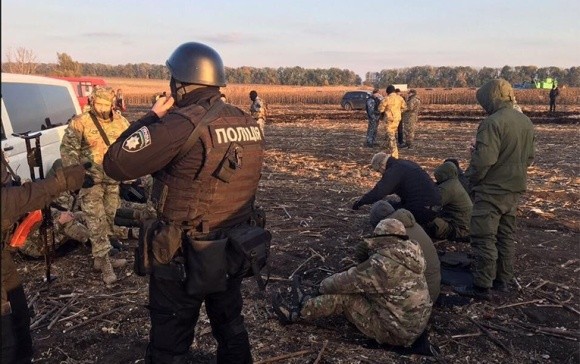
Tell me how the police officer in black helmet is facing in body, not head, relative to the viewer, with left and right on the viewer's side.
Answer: facing away from the viewer and to the left of the viewer

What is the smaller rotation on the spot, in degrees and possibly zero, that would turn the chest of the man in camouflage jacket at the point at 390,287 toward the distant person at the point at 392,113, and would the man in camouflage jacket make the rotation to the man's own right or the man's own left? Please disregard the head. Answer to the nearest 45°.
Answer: approximately 45° to the man's own right
